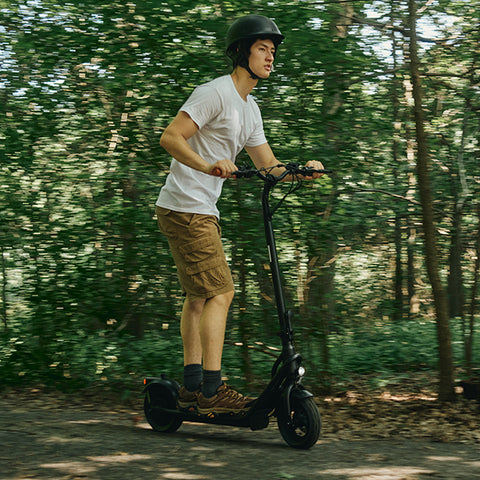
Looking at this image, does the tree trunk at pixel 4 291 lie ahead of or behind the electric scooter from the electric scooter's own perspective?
behind

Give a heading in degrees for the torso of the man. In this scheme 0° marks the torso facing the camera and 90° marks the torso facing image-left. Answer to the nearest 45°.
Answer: approximately 315°

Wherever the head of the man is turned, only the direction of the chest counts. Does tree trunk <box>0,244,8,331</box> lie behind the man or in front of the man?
behind

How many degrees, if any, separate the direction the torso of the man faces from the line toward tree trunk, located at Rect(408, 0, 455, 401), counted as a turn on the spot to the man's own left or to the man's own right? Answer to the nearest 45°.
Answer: approximately 90° to the man's own left

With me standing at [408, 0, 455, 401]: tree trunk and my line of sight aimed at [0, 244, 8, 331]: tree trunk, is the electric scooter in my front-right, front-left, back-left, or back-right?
front-left

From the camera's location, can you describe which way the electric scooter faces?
facing the viewer and to the right of the viewer

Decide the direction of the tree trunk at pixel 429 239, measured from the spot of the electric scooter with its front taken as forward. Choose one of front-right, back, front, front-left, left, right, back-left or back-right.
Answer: left
